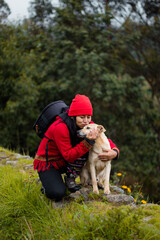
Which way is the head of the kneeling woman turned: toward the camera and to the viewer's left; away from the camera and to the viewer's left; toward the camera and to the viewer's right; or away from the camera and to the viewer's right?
toward the camera and to the viewer's right

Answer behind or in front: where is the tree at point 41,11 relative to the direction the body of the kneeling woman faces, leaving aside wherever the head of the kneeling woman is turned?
behind

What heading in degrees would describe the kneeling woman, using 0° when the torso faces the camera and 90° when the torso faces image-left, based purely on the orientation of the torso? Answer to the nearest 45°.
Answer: approximately 315°
